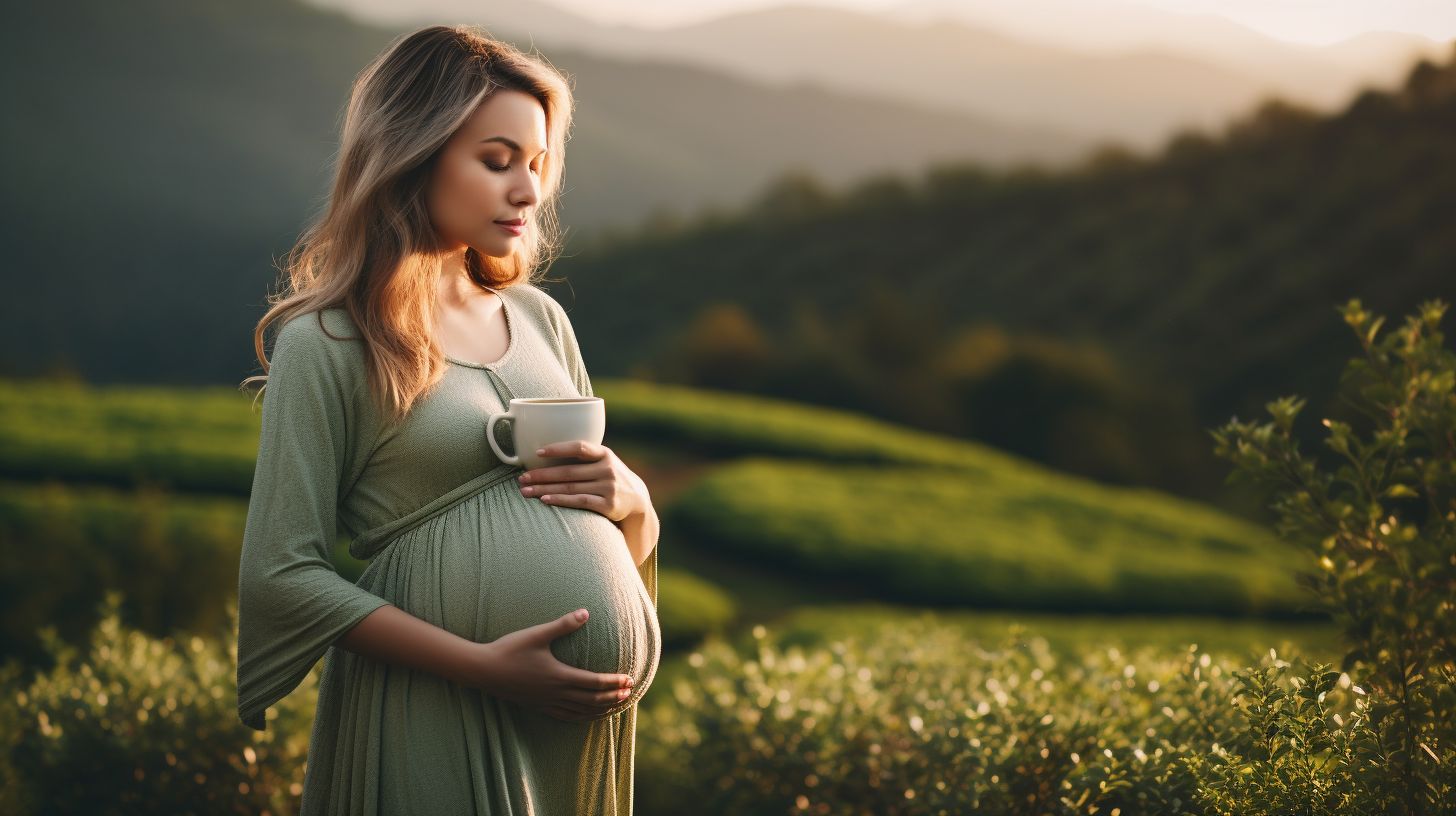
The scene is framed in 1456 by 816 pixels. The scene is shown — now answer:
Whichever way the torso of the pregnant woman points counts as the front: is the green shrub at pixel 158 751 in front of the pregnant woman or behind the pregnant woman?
behind

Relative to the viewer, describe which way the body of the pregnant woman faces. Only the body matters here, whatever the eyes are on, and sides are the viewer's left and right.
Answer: facing the viewer and to the right of the viewer

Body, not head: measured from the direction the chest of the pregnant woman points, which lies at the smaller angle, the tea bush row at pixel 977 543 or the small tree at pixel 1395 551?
the small tree

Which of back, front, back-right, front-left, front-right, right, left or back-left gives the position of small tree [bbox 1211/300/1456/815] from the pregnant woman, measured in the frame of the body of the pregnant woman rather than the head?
front-left

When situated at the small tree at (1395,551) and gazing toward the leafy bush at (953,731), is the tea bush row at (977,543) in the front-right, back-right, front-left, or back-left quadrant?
front-right

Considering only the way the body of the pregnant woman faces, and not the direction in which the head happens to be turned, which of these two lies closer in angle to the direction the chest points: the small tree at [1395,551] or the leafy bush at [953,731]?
the small tree

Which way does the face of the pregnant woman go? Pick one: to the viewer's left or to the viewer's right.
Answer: to the viewer's right
